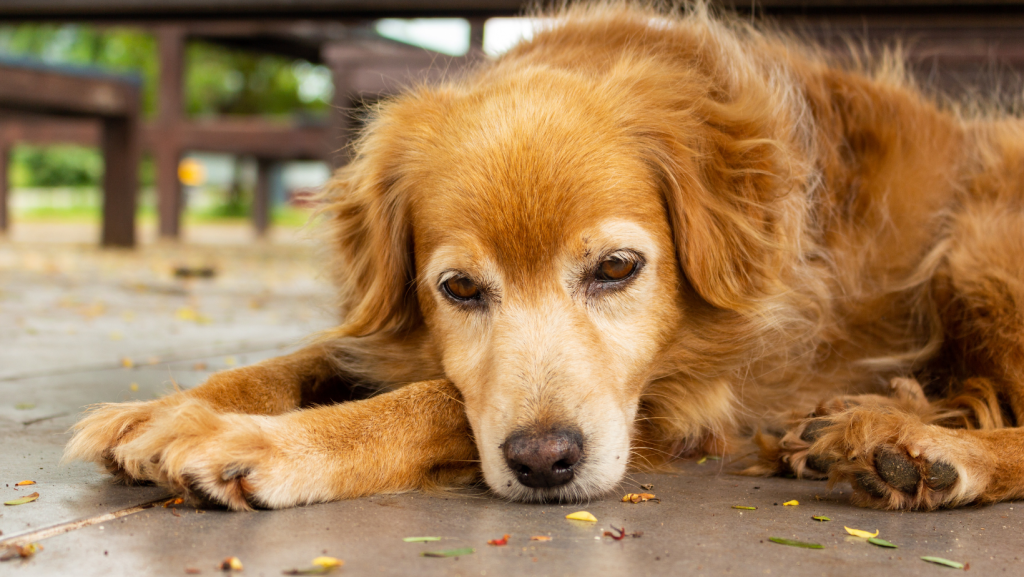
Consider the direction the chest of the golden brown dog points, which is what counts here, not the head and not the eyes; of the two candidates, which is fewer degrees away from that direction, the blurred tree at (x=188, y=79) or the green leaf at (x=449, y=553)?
the green leaf

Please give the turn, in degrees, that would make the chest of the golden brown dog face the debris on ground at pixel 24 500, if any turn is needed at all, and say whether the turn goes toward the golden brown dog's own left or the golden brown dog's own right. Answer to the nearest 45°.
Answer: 0° — it already faces it

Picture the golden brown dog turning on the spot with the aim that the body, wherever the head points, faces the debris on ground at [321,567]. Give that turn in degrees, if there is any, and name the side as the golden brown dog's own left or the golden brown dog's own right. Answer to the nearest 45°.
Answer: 0° — it already faces it

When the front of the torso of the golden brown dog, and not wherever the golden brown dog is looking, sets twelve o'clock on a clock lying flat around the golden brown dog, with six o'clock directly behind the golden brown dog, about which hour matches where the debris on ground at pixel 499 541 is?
The debris on ground is roughly at 11 o'clock from the golden brown dog.

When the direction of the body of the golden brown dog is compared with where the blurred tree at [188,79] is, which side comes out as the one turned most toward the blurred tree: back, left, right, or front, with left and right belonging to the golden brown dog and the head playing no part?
right

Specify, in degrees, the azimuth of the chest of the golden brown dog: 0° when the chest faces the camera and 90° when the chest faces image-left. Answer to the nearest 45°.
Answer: approximately 45°

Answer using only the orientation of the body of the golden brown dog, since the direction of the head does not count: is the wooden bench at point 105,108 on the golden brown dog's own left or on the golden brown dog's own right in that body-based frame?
on the golden brown dog's own right

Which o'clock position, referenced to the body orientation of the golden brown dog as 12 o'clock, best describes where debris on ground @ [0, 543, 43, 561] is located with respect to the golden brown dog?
The debris on ground is roughly at 12 o'clock from the golden brown dog.
